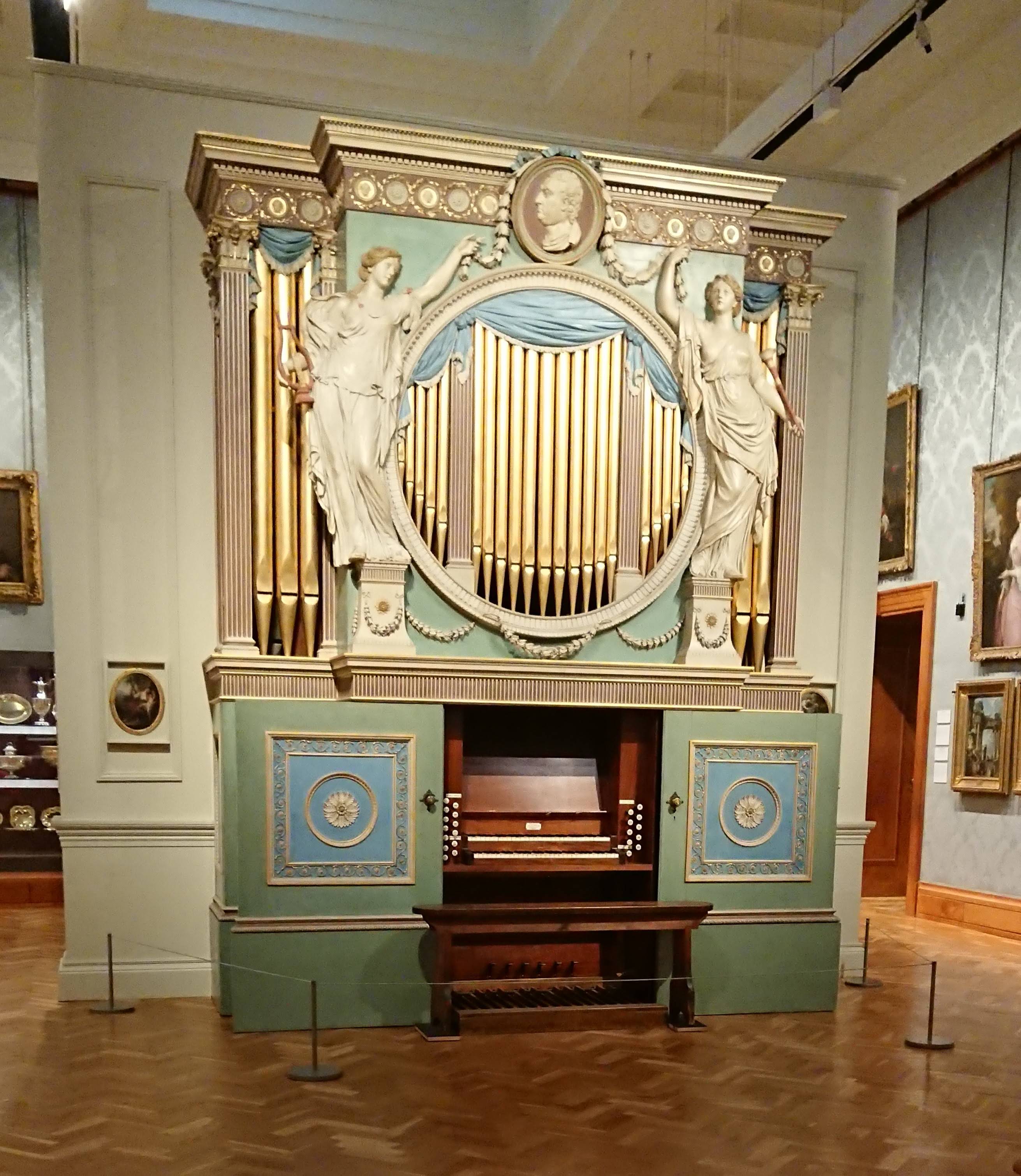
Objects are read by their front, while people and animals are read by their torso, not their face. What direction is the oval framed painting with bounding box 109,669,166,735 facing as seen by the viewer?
toward the camera

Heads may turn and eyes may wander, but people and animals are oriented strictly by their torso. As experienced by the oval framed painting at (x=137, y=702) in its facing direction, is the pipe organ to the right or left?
on its left

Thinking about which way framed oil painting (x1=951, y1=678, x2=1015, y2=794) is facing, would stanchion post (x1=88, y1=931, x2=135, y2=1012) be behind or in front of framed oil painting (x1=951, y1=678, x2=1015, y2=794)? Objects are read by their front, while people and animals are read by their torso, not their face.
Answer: in front

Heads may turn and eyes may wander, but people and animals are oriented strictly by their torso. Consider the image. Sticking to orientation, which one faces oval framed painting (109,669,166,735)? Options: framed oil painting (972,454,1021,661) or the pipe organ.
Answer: the framed oil painting

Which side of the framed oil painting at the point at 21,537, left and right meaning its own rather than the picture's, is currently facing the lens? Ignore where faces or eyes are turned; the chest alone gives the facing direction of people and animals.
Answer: front

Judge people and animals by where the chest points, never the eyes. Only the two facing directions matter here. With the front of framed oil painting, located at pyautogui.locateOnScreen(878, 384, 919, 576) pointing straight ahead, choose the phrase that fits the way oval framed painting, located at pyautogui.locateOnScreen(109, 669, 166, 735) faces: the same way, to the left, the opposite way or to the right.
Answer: to the left

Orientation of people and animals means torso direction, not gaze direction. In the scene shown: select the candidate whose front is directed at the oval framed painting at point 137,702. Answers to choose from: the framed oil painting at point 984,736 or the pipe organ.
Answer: the framed oil painting

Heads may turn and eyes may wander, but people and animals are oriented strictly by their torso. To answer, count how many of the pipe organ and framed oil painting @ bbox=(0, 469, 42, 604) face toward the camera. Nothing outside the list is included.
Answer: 2

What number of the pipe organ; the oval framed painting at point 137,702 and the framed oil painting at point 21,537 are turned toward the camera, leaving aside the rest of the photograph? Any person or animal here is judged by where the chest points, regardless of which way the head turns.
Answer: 3

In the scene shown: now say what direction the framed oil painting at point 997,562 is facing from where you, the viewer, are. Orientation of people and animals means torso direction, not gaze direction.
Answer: facing the viewer and to the left of the viewer

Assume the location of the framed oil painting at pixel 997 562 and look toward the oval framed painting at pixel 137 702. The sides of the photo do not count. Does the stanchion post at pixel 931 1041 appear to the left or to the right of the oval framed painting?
left

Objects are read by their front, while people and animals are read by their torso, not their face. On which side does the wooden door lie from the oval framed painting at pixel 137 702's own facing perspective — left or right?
on its left

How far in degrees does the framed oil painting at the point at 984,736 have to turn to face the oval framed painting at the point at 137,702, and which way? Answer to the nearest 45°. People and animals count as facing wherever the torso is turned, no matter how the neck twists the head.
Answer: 0° — it already faces it

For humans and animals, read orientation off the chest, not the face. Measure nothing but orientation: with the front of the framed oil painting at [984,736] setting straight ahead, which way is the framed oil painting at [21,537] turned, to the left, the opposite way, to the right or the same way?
to the left

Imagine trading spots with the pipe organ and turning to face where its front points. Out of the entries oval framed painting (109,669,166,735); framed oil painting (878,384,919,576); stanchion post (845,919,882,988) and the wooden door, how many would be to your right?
1
